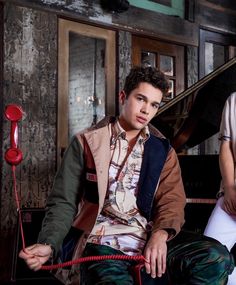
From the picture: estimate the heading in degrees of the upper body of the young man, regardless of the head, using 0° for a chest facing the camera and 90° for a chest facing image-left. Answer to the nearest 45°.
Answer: approximately 0°

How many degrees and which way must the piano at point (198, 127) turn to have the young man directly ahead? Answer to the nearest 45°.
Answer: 0° — it already faces them

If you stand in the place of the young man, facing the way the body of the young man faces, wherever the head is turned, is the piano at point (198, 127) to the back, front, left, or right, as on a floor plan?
back

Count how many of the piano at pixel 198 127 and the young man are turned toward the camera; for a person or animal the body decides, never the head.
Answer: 2
